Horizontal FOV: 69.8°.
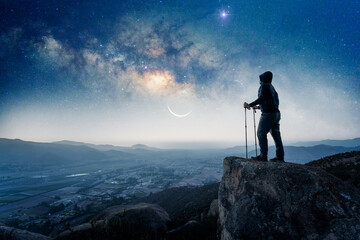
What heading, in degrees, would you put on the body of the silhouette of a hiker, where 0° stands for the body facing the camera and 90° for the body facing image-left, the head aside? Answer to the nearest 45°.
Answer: approximately 90°

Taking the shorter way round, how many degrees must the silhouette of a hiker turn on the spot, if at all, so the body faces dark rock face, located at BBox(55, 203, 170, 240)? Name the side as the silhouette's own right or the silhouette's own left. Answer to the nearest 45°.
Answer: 0° — they already face it
